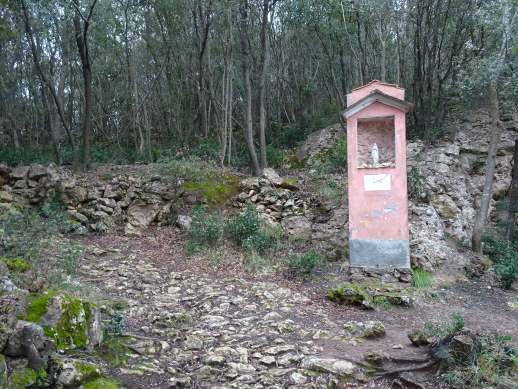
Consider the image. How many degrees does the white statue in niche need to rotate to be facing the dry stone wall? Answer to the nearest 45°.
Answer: approximately 90° to its right

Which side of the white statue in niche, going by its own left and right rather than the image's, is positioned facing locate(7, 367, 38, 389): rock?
front

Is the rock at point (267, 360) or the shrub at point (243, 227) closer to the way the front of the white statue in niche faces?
the rock

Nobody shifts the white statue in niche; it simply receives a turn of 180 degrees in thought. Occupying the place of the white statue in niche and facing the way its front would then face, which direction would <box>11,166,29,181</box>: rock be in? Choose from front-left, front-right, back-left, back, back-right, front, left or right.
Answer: left

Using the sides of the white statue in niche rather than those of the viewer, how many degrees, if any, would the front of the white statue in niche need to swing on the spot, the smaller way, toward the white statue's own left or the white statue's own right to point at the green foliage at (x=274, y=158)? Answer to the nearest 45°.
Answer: approximately 135° to the white statue's own right

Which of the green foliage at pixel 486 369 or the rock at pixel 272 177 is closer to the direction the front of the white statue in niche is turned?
the green foliage

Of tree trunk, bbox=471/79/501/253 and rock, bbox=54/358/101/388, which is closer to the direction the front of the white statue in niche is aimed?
the rock

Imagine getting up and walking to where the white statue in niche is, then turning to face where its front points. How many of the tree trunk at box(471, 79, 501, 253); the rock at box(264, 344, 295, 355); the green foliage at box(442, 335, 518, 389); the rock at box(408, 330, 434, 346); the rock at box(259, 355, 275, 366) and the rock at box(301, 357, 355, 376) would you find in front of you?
5

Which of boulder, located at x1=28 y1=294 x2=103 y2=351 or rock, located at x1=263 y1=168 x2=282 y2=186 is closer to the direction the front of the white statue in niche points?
the boulder

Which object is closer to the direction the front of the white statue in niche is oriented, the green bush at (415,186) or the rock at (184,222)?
the rock

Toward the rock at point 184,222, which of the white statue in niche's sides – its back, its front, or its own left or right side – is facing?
right

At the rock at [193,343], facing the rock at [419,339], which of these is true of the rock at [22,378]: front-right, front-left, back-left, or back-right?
back-right

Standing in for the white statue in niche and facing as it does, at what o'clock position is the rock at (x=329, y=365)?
The rock is roughly at 12 o'clock from the white statue in niche.

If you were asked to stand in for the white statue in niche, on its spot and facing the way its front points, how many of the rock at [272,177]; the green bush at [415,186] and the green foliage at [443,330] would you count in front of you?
1

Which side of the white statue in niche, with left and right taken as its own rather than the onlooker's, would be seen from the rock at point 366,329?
front

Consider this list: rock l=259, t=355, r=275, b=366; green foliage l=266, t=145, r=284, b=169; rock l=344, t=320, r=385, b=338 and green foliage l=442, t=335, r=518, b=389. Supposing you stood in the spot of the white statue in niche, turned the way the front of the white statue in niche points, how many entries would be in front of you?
3

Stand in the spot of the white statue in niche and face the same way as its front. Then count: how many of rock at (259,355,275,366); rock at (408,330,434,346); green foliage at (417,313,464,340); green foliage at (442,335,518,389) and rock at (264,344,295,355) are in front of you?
5

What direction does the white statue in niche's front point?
toward the camera
